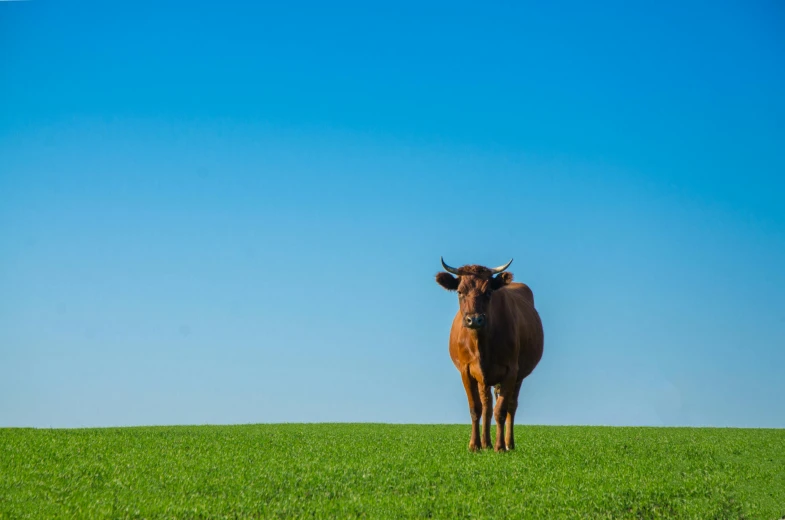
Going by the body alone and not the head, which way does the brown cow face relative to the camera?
toward the camera
